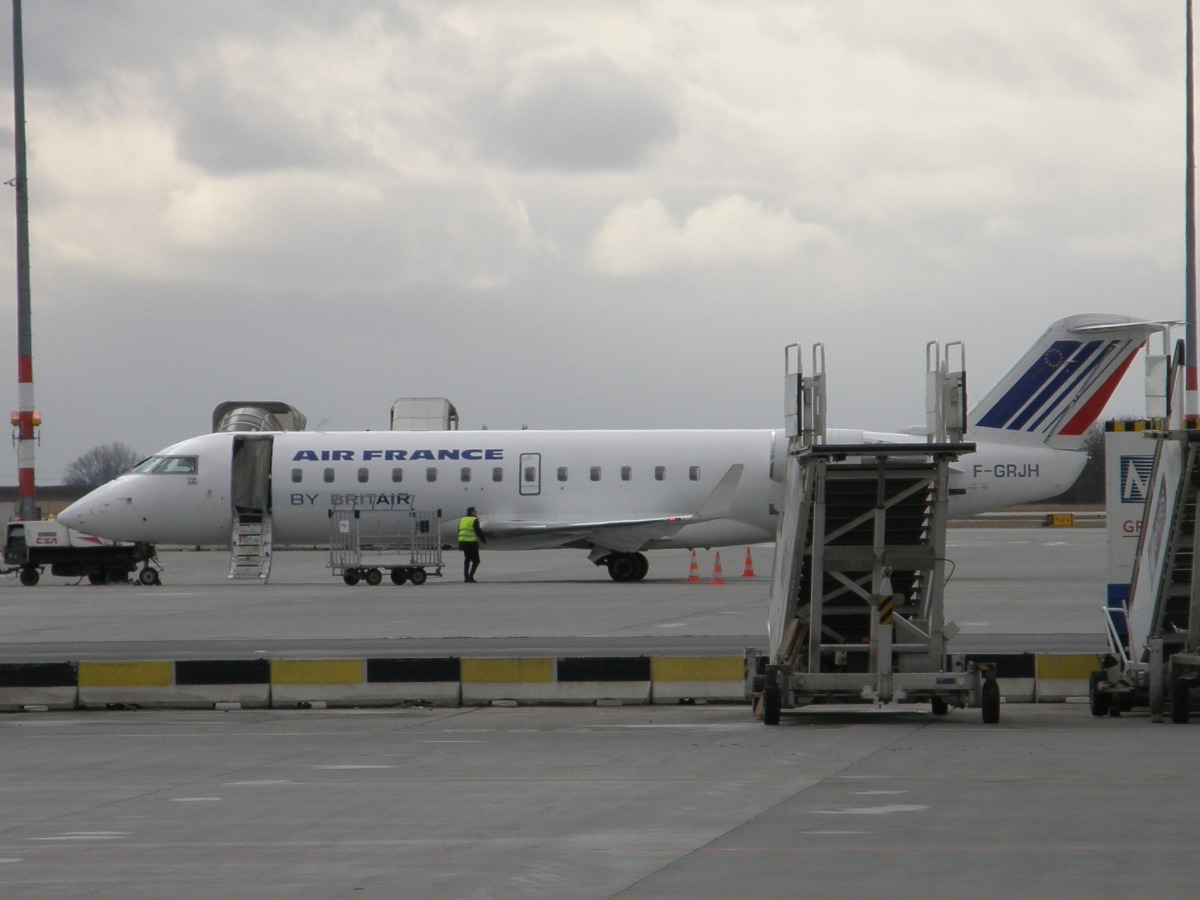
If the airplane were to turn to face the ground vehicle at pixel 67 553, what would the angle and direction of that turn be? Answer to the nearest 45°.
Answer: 0° — it already faces it

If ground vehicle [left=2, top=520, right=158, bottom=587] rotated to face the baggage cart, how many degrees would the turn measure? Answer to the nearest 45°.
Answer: approximately 135° to its left

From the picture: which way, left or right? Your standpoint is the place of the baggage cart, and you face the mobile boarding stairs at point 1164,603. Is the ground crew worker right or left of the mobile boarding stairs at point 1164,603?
left

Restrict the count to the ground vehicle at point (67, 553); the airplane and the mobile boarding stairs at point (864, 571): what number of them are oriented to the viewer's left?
2

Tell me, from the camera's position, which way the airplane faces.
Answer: facing to the left of the viewer

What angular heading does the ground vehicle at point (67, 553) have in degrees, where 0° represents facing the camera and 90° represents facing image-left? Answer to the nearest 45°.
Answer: approximately 90°

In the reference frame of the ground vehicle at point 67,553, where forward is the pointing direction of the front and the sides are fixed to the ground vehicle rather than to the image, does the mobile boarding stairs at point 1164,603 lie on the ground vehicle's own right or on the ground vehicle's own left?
on the ground vehicle's own left

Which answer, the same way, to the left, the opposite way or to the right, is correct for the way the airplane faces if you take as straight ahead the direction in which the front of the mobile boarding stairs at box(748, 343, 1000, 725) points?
to the right
